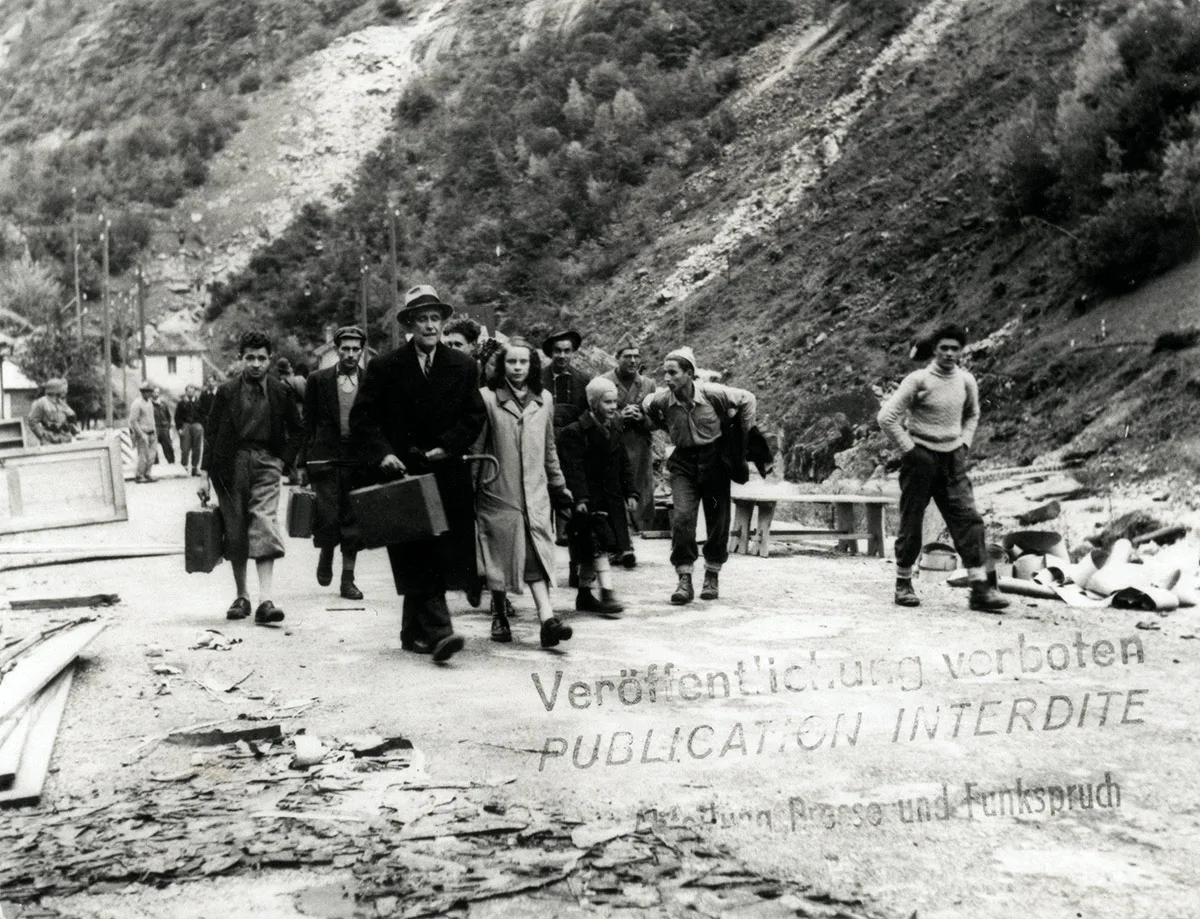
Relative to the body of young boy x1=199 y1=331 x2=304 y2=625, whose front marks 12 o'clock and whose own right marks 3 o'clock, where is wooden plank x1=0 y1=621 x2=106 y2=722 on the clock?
The wooden plank is roughly at 1 o'clock from the young boy.

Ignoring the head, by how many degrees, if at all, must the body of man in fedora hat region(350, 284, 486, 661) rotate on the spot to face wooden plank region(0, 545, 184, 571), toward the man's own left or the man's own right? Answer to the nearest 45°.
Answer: approximately 135° to the man's own right

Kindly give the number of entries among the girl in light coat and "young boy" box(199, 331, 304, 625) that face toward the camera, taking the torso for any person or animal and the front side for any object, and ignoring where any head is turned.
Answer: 2

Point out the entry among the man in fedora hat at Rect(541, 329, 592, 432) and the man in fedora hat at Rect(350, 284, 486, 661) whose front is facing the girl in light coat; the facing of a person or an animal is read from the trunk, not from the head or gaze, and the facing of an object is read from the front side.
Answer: the man in fedora hat at Rect(541, 329, 592, 432)

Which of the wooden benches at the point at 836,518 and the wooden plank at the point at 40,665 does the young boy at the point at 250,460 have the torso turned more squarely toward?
the wooden plank

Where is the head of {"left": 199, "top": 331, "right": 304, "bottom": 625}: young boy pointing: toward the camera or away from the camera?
toward the camera

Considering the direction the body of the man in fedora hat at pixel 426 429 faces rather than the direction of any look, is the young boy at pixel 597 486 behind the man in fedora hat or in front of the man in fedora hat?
behind

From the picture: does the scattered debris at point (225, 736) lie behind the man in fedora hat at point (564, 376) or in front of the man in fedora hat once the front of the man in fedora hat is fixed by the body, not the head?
in front

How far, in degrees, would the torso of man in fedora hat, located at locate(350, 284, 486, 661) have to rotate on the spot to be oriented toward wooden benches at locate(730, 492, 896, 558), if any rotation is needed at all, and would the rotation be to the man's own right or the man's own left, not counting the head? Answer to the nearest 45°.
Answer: approximately 135° to the man's own left

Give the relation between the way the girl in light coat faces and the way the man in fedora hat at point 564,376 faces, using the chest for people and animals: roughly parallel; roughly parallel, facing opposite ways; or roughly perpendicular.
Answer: roughly parallel

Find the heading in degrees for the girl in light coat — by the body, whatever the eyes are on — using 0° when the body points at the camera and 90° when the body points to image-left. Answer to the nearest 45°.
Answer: approximately 0°

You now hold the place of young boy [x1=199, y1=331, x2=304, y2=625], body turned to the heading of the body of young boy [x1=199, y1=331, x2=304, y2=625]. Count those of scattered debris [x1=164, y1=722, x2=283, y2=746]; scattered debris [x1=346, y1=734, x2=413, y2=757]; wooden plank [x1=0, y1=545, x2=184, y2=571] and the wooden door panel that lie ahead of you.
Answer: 2

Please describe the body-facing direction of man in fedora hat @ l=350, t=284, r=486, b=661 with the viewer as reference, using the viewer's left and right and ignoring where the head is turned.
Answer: facing the viewer

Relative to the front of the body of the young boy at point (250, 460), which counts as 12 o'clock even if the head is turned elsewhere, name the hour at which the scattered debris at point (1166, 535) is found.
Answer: The scattered debris is roughly at 9 o'clock from the young boy.

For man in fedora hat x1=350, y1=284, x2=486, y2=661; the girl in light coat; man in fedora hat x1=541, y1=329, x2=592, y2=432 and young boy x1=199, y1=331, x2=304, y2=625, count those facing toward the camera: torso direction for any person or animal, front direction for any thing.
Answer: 4

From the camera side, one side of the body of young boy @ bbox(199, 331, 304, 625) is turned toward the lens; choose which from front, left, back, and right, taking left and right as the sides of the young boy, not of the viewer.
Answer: front

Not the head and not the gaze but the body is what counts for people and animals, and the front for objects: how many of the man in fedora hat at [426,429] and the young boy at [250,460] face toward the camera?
2

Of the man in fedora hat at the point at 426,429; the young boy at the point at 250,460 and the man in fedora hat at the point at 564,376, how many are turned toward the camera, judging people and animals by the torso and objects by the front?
3
